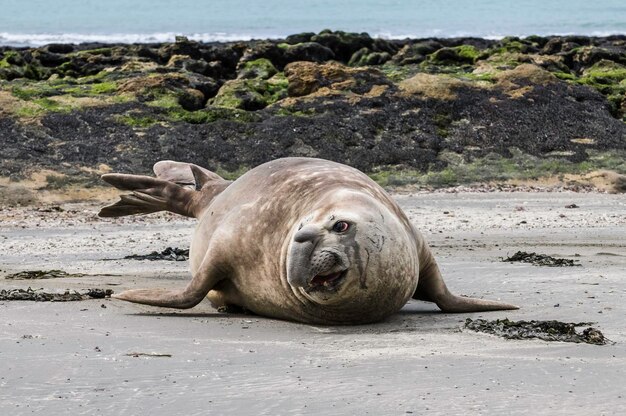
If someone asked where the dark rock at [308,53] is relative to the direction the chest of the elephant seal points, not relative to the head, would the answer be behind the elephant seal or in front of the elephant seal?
behind

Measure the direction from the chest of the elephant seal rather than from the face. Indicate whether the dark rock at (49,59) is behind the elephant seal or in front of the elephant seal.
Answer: behind

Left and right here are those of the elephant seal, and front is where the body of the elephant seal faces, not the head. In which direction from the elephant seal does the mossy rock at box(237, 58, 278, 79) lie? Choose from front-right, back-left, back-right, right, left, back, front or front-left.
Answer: back-left

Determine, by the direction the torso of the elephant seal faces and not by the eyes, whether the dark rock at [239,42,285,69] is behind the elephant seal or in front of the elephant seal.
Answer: behind

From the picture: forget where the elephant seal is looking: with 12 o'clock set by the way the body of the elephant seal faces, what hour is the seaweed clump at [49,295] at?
The seaweed clump is roughly at 5 o'clock from the elephant seal.

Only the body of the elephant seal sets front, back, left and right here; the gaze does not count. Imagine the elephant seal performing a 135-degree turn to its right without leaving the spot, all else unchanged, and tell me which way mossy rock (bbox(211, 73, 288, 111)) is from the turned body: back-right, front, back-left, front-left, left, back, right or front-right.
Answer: right

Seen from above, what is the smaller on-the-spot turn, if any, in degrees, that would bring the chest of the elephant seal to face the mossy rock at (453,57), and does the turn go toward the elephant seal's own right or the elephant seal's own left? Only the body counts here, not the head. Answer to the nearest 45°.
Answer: approximately 135° to the elephant seal's own left

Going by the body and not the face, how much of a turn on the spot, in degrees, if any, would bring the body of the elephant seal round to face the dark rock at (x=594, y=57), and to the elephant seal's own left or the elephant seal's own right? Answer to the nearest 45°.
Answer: approximately 135° to the elephant seal's own left

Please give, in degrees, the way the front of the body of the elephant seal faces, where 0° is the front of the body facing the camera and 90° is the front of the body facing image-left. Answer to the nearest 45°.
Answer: approximately 315°

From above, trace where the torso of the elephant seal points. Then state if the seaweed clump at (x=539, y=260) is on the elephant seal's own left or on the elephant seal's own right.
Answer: on the elephant seal's own left

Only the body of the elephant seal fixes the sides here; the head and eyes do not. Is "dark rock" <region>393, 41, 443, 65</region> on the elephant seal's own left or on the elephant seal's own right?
on the elephant seal's own left

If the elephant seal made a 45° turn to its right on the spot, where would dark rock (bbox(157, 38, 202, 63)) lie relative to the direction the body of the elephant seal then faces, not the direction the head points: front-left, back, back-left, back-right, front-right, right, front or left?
back
